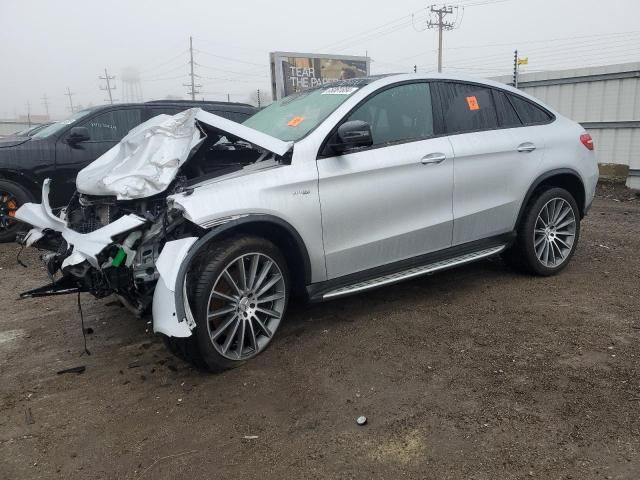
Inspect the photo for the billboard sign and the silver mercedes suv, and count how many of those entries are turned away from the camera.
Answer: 0

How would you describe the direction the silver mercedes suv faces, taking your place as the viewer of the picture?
facing the viewer and to the left of the viewer

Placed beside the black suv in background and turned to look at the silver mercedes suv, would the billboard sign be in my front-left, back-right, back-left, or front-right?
back-left

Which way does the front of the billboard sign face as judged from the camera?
facing the viewer and to the right of the viewer

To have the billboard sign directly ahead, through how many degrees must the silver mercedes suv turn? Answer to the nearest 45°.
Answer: approximately 135° to its right

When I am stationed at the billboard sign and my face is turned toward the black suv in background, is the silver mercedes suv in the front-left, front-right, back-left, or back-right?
front-left

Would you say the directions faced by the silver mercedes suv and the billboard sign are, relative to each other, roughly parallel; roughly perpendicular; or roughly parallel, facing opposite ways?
roughly perpendicular

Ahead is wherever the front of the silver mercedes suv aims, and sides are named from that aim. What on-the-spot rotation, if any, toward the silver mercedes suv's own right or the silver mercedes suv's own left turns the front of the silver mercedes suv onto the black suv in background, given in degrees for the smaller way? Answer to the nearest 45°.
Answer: approximately 90° to the silver mercedes suv's own right

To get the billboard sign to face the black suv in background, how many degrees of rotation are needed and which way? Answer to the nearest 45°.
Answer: approximately 45° to its right

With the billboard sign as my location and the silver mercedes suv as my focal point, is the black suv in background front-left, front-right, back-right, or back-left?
front-right

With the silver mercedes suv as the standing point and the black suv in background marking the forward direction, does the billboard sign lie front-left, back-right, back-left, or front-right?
front-right
